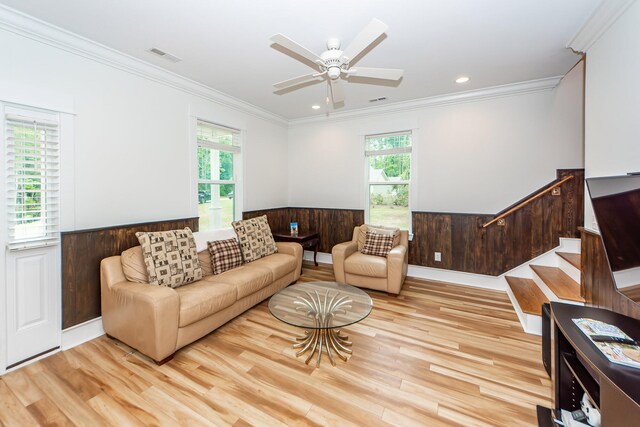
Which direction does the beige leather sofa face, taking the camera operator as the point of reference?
facing the viewer and to the right of the viewer

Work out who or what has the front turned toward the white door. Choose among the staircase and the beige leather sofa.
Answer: the staircase

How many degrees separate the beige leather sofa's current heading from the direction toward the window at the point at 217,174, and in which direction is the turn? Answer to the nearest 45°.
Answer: approximately 135° to its left

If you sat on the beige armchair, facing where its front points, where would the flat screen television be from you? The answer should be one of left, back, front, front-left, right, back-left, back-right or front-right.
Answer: left

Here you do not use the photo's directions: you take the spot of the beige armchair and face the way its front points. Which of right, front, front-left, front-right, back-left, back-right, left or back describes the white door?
front

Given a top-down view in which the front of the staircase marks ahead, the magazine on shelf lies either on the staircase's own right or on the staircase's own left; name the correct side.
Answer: on the staircase's own left

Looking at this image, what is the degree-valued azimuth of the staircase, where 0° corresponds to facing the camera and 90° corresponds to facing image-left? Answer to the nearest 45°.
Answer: approximately 45°

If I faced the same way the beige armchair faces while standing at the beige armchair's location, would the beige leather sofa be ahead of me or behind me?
ahead

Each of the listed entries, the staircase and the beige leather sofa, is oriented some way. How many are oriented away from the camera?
0

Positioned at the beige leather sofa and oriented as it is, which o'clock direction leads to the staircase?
The staircase is roughly at 11 o'clock from the beige leather sofa.

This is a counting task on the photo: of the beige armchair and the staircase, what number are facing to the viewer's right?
0

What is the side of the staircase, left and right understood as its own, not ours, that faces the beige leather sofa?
front

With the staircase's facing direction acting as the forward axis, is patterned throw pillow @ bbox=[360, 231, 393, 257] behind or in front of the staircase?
in front

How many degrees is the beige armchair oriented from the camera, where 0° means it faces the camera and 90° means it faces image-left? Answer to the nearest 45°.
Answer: approximately 45°
